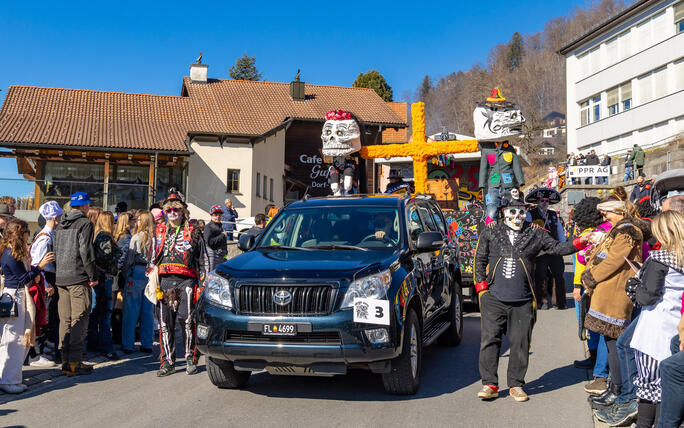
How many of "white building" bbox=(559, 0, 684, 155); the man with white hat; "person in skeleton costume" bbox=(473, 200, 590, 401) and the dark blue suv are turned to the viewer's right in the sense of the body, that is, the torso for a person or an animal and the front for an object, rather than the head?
1

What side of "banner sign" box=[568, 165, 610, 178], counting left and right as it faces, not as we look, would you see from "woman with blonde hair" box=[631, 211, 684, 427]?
front

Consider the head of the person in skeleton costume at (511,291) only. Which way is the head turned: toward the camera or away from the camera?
toward the camera

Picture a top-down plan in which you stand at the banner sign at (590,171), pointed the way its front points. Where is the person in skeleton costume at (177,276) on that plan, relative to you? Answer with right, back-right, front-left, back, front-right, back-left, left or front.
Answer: front

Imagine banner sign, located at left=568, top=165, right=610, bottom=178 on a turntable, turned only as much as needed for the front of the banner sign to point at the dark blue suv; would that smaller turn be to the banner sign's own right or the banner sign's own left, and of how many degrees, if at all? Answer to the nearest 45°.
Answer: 0° — it already faces it

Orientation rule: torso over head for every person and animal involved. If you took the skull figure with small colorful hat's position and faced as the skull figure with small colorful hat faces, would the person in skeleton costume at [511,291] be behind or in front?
in front

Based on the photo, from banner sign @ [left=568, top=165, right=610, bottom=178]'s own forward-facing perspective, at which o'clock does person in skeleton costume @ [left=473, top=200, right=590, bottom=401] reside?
The person in skeleton costume is roughly at 12 o'clock from the banner sign.

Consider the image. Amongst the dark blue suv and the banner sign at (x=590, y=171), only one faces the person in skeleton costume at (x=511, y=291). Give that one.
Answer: the banner sign

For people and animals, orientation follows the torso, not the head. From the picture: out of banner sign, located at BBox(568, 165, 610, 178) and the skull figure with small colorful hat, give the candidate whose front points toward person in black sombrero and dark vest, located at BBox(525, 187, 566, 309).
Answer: the banner sign

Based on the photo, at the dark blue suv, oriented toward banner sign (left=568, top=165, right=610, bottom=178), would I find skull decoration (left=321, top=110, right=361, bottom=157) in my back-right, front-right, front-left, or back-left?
front-left

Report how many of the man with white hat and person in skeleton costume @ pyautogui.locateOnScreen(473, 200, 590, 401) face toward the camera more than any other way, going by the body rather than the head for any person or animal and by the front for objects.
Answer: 1

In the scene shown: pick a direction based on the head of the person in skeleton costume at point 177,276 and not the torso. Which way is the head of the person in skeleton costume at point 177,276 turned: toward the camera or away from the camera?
toward the camera

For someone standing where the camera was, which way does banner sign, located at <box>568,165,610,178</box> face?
facing the viewer

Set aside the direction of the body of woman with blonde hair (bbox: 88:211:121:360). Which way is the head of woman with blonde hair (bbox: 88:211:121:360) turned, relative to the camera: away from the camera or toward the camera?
away from the camera

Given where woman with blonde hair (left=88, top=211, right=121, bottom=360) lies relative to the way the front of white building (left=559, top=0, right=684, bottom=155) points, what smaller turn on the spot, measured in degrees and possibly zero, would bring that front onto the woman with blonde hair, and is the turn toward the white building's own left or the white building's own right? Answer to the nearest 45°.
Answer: approximately 45° to the white building's own left

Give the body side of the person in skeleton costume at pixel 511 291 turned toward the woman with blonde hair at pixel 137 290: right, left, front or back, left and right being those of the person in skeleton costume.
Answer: right
